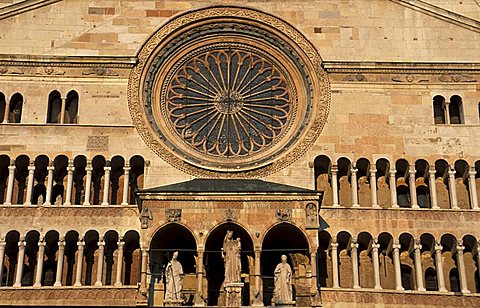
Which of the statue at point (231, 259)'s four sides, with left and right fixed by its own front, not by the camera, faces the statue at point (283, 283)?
left

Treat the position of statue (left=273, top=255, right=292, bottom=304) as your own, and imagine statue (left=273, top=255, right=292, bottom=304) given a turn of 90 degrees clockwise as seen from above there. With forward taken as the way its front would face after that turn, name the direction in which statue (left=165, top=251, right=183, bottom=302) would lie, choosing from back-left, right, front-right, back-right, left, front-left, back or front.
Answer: front

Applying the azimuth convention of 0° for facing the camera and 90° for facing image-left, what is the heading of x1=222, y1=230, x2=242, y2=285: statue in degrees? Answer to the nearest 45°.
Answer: approximately 0°

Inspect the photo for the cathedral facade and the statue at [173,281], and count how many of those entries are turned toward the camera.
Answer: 2

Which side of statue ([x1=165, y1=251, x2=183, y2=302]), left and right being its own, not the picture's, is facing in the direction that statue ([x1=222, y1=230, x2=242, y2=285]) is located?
left
